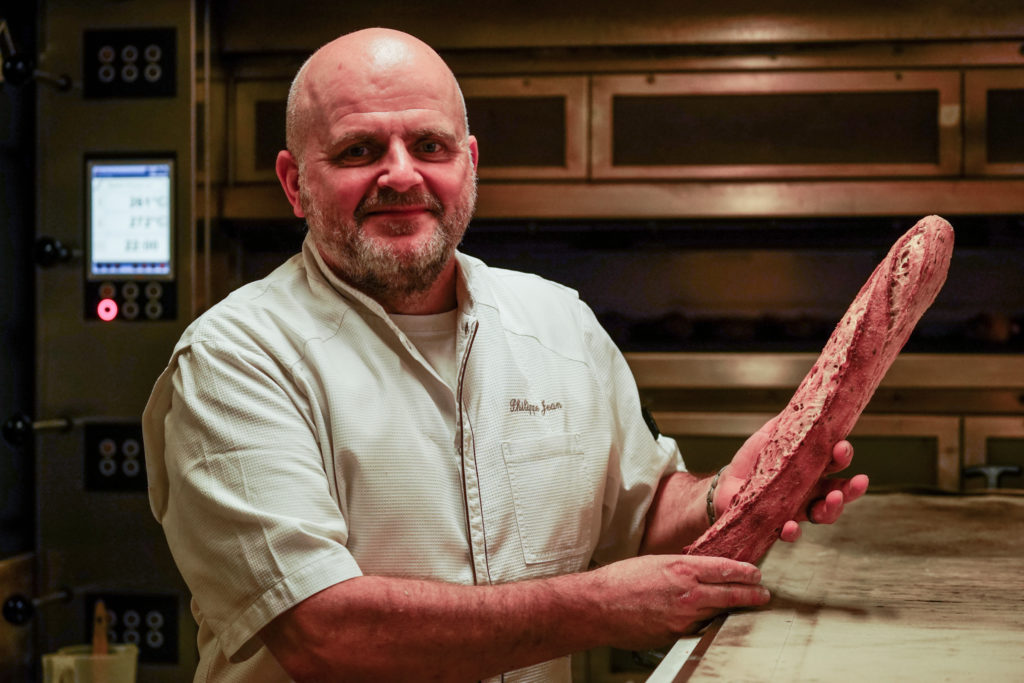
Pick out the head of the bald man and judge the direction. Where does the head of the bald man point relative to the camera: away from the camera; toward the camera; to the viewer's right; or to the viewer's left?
toward the camera

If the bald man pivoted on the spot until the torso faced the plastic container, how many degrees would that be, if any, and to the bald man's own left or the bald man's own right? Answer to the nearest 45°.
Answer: approximately 180°
